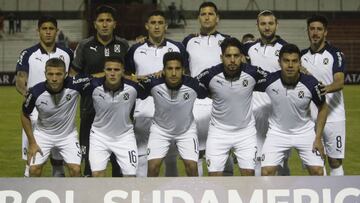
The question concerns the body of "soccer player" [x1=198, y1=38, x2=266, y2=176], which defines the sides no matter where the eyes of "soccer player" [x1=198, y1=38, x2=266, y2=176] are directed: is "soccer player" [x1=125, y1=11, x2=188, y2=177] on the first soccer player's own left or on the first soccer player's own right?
on the first soccer player's own right

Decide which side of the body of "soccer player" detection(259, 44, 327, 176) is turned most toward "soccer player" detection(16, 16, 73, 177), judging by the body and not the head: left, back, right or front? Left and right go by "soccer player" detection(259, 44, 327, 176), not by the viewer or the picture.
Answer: right

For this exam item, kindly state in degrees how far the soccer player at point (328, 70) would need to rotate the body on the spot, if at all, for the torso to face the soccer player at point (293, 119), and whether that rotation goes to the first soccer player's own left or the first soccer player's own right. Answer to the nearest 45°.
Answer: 0° — they already face them

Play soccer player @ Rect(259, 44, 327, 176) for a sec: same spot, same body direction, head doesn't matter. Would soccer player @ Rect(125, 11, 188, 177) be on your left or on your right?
on your right

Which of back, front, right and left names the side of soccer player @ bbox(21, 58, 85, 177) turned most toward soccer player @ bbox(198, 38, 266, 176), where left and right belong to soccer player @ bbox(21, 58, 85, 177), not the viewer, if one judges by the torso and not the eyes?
left
